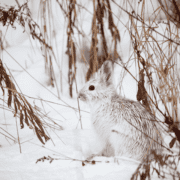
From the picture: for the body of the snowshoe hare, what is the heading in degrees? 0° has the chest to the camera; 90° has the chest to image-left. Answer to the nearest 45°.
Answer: approximately 90°
